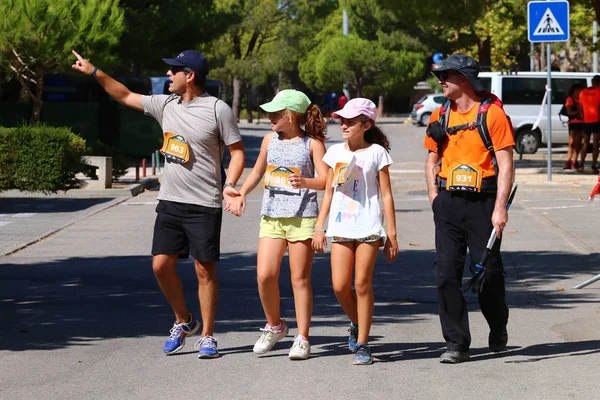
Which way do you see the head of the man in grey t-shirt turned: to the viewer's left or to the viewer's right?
to the viewer's left

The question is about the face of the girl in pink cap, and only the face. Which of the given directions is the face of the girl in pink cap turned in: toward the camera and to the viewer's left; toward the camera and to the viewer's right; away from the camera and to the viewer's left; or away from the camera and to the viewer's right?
toward the camera and to the viewer's left

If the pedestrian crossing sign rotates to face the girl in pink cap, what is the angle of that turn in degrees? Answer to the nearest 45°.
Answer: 0° — it already faces them

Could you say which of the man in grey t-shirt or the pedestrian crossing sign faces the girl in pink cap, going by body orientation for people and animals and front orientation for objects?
the pedestrian crossing sign

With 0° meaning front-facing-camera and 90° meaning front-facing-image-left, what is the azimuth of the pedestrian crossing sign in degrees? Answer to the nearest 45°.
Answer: approximately 0°

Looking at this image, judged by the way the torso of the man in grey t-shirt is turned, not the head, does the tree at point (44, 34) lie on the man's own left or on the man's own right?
on the man's own right

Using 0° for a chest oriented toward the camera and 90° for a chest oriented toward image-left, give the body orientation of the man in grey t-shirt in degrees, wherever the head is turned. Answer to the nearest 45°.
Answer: approximately 45°

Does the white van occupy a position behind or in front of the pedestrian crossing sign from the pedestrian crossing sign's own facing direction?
behind

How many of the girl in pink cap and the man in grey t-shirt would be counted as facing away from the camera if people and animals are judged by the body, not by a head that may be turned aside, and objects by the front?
0

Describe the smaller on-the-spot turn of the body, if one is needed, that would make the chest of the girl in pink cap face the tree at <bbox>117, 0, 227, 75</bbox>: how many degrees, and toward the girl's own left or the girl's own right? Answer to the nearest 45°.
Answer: approximately 135° to the girl's own right
